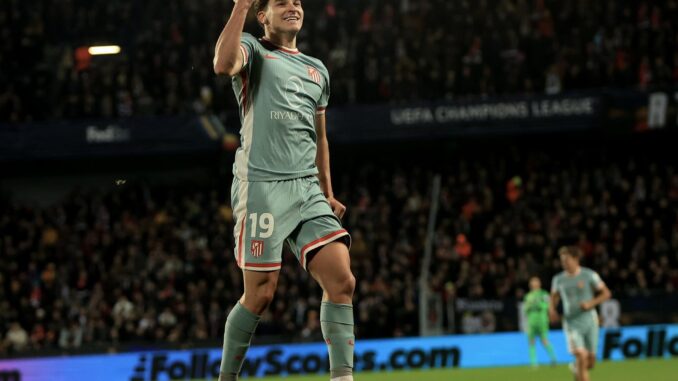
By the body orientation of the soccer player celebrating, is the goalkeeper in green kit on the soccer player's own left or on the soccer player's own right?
on the soccer player's own left

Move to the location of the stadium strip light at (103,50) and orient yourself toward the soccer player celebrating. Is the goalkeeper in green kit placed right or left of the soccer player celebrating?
left

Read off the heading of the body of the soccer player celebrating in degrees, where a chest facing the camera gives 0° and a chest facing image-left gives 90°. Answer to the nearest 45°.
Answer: approximately 315°

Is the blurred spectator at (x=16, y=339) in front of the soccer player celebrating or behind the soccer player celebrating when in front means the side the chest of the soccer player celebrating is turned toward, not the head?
behind

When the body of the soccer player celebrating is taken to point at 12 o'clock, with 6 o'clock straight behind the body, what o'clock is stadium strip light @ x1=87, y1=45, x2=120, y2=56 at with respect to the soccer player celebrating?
The stadium strip light is roughly at 7 o'clock from the soccer player celebrating.
